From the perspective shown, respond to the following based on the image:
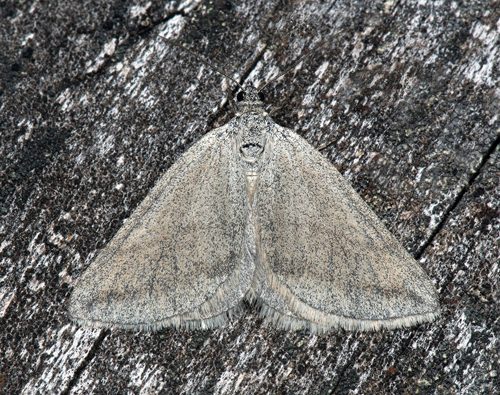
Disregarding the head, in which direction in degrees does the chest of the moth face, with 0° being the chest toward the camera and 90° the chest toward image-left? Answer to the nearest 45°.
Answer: approximately 180°
